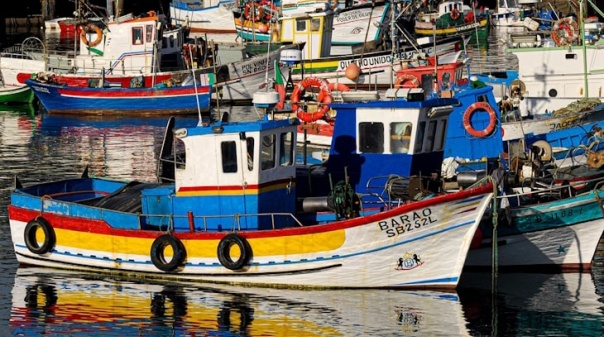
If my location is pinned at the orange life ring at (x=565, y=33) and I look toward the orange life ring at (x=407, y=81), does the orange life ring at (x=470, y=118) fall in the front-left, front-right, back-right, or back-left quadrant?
front-left

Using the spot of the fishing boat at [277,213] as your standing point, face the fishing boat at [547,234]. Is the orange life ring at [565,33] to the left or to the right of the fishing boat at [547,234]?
left

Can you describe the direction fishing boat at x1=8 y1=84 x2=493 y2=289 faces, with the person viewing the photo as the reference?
facing the viewer and to the right of the viewer

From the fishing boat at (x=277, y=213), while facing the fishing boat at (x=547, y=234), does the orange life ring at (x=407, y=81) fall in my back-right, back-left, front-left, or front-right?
front-left

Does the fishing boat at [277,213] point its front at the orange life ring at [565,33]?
no

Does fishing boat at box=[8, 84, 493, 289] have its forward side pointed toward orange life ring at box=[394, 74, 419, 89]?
no

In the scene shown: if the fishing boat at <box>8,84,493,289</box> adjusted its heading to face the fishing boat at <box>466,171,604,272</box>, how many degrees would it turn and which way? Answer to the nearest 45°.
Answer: approximately 45° to its left

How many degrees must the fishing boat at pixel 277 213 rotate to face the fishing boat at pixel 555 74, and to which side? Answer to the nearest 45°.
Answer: approximately 90° to its left
